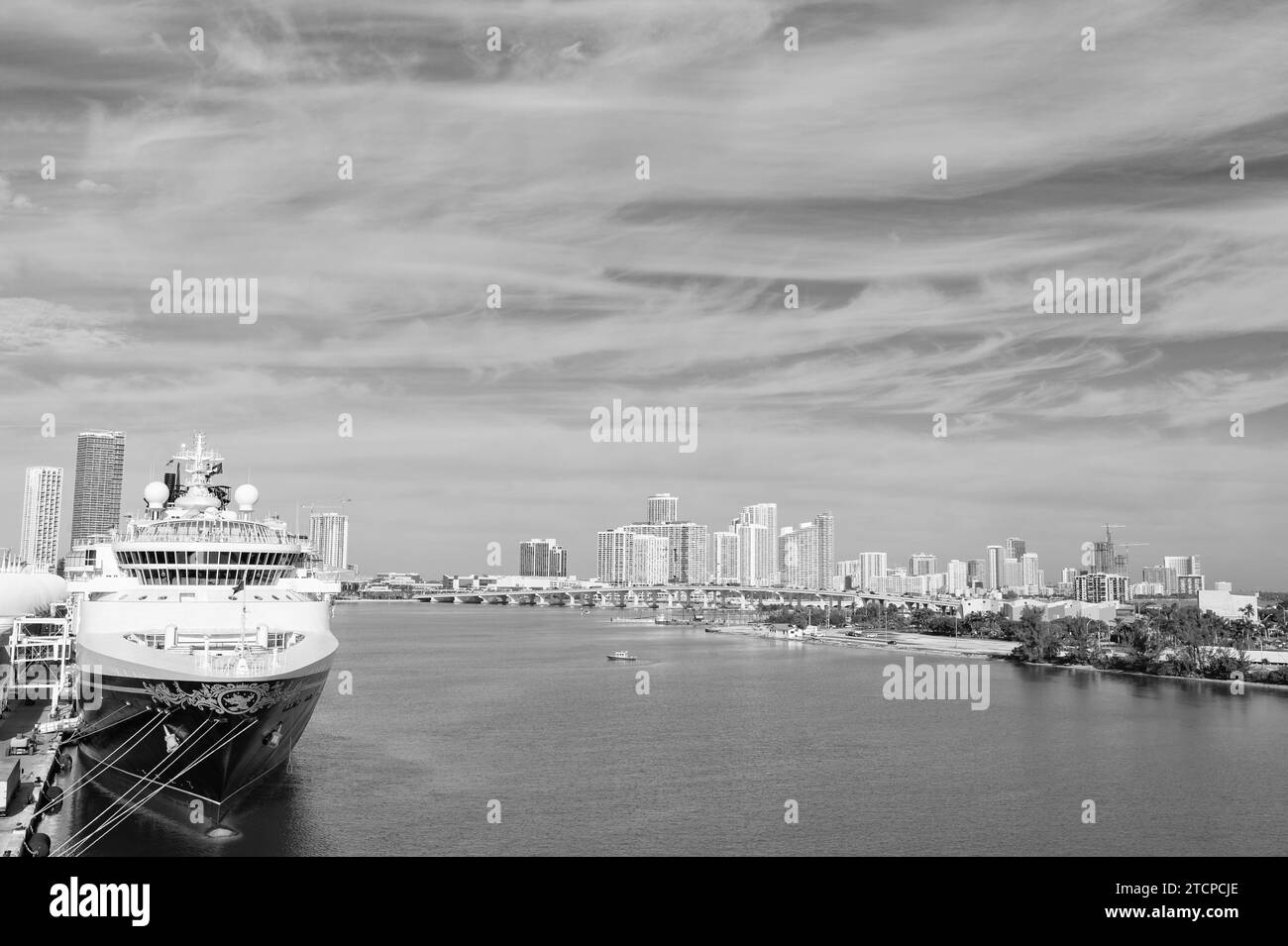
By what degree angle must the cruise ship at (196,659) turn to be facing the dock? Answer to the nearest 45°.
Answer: approximately 45° to its right

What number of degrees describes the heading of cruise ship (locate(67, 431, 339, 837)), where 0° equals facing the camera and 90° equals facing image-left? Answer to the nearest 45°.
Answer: approximately 0°
